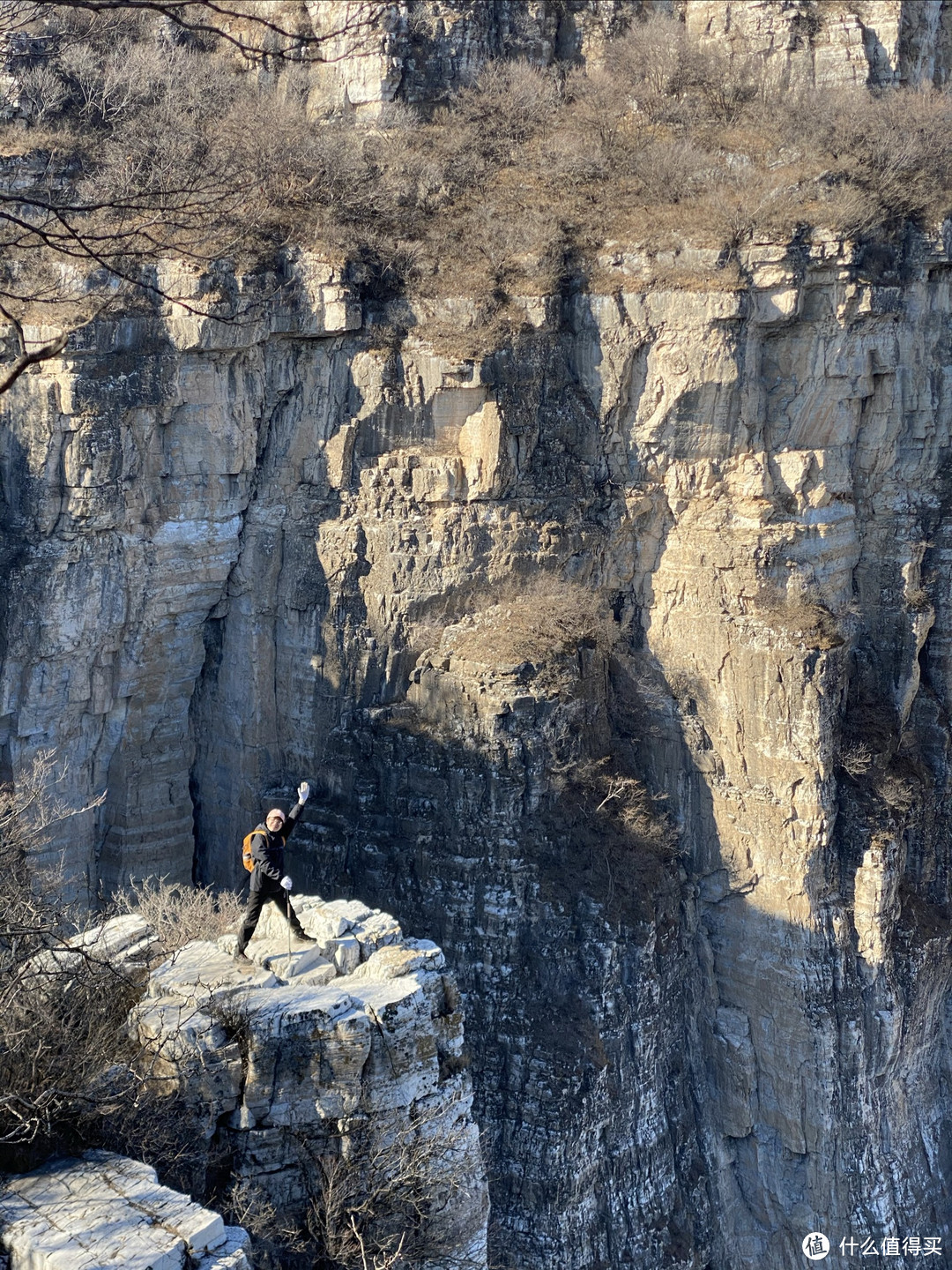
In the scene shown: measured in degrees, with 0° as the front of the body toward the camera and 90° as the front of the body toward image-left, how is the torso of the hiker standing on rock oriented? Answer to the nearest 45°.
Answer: approximately 315°

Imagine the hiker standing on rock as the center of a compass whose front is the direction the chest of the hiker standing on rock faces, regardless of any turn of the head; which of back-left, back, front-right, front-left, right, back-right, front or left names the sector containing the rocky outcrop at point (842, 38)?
left

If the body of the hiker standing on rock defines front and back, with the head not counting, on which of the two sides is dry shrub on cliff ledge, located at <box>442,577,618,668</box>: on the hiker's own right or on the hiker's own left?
on the hiker's own left

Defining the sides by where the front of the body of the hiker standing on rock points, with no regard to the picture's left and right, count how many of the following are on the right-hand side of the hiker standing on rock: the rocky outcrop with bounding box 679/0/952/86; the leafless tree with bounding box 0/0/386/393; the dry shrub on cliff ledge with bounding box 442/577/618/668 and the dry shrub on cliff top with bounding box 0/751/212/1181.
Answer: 1

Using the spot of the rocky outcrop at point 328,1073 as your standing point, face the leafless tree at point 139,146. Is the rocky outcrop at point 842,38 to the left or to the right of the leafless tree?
right
